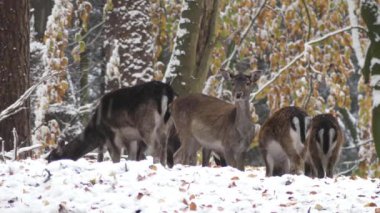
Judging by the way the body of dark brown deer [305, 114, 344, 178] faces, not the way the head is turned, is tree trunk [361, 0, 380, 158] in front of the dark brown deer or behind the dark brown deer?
in front
